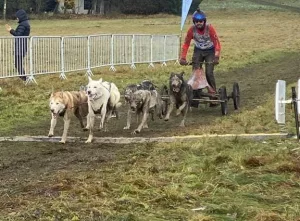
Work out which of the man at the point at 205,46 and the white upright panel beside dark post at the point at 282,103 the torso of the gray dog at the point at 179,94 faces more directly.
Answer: the white upright panel beside dark post

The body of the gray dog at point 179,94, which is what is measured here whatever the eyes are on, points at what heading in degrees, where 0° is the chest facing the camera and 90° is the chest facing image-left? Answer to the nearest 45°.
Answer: approximately 45°

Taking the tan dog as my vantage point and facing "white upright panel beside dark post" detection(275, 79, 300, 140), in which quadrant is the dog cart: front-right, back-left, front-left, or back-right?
front-left

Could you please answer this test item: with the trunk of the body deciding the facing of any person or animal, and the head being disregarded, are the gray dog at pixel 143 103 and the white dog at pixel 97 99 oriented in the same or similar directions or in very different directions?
same or similar directions

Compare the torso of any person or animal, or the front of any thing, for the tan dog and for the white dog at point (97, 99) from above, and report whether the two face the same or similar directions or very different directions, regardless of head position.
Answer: same or similar directions

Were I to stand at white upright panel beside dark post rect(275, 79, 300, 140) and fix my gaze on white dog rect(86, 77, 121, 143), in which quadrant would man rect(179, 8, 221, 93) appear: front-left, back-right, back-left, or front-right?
front-right

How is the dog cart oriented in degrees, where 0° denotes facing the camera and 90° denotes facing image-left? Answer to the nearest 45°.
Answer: approximately 45°

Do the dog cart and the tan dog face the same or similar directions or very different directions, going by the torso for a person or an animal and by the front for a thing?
same or similar directions

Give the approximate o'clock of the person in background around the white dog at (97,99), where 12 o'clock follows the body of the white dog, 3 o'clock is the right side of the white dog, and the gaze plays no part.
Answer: The person in background is roughly at 4 o'clock from the white dog.

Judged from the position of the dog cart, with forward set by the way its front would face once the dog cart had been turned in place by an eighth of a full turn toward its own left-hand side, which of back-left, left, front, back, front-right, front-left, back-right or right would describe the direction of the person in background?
back-right

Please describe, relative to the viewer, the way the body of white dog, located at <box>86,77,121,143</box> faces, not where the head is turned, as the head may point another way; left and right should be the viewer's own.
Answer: facing the viewer and to the left of the viewer

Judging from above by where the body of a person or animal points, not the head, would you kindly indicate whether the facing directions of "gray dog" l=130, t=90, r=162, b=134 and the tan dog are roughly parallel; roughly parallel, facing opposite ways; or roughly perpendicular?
roughly parallel

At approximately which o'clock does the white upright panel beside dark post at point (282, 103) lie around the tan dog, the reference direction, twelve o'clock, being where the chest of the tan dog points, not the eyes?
The white upright panel beside dark post is roughly at 8 o'clock from the tan dog.

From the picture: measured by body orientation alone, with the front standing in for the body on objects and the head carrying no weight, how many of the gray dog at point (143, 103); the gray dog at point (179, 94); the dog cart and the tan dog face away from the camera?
0

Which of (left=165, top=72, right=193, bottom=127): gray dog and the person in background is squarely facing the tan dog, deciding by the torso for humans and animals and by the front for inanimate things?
the gray dog
